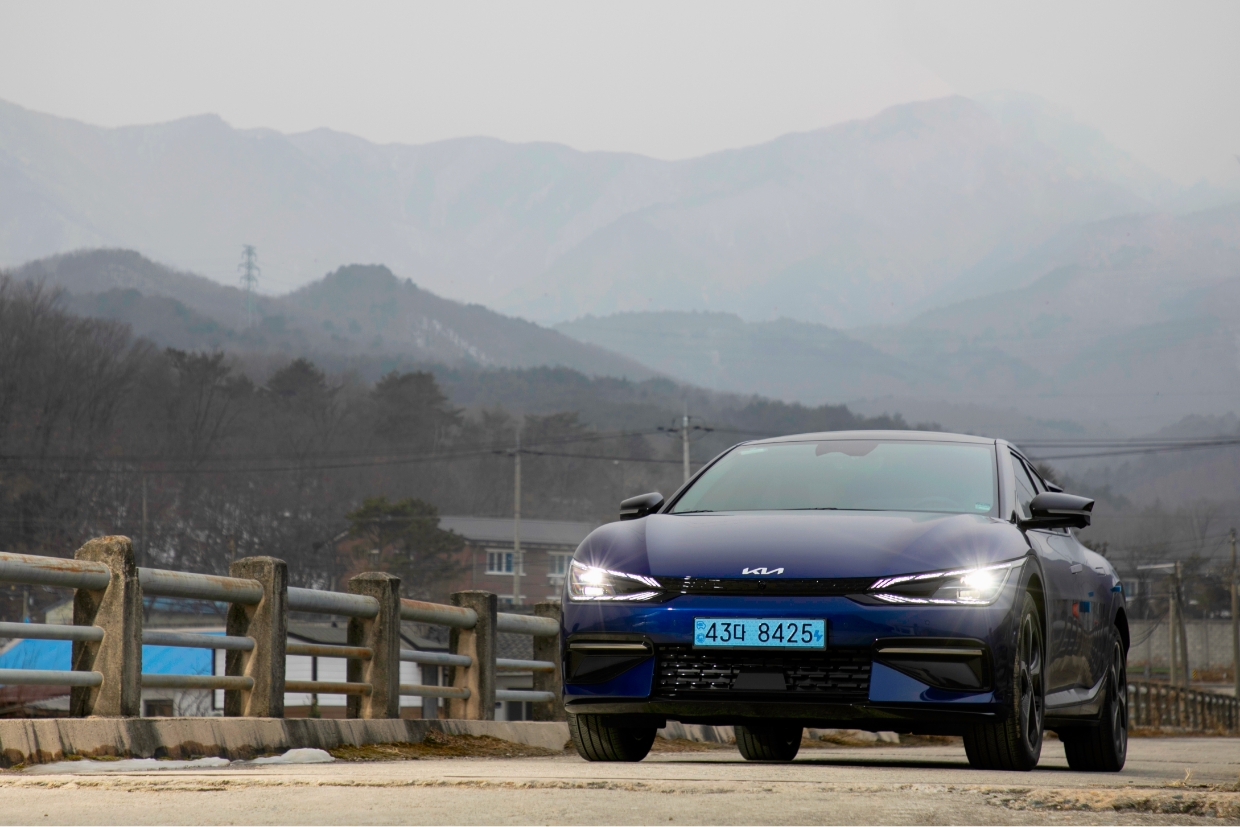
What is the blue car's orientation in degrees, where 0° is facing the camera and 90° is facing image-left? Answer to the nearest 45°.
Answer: approximately 0°
